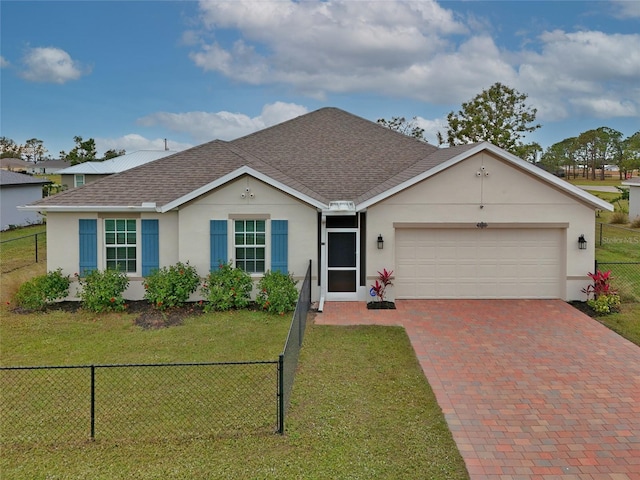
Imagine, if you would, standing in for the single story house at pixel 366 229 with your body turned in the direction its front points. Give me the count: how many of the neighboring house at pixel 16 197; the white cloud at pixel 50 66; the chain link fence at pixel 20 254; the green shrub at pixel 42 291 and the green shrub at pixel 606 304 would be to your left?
1

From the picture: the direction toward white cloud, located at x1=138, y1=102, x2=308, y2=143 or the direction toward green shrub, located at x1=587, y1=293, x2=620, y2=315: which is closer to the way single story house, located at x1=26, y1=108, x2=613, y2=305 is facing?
the green shrub

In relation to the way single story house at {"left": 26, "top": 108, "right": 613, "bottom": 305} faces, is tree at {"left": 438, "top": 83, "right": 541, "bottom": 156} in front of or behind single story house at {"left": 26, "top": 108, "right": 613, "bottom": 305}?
behind

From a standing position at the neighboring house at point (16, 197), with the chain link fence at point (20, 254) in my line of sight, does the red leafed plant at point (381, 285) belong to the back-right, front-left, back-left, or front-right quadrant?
front-left

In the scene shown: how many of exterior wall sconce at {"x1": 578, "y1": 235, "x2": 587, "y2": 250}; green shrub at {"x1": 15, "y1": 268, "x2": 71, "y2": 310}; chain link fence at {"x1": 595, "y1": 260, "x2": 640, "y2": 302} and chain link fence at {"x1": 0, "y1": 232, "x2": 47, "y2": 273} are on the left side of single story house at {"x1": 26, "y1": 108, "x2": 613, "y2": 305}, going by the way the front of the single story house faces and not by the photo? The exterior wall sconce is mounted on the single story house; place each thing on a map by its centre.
2

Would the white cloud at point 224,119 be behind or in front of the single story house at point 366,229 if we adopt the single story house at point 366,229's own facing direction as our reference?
behind

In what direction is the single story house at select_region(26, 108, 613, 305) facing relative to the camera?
toward the camera

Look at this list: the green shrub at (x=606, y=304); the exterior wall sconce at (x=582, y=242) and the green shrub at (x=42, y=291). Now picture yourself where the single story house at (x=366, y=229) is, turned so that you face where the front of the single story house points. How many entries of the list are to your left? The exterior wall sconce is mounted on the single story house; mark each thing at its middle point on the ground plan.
2

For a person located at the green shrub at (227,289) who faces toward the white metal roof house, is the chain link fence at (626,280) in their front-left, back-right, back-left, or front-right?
back-right

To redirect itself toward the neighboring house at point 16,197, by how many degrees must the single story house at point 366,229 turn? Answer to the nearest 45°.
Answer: approximately 135° to its right

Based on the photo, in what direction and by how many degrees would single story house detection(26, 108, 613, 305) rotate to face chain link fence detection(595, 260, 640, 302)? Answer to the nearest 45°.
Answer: approximately 90° to its left

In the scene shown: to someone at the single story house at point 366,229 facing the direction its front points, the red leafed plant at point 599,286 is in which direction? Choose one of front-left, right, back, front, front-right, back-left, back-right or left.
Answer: left

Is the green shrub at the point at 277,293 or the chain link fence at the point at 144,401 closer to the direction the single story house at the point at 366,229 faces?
the chain link fence

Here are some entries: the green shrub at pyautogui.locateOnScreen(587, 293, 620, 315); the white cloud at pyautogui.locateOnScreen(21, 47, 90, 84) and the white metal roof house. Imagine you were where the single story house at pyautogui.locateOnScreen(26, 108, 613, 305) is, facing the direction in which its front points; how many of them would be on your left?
1

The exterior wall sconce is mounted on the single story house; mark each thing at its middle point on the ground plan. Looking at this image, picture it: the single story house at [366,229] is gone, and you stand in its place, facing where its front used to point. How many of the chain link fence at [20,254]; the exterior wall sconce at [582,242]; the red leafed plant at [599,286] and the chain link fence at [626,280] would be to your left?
3

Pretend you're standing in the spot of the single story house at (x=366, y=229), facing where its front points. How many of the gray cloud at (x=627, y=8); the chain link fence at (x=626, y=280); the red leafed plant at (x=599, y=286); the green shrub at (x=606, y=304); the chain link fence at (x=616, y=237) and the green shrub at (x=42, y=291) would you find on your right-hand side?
1

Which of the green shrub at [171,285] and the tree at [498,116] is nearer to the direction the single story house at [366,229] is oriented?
the green shrub

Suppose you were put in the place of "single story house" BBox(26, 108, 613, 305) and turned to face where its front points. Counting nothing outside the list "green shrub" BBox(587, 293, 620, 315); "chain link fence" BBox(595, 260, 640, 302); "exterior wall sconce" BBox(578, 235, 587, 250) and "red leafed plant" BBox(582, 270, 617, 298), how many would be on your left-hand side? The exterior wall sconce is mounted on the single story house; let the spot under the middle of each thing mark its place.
4

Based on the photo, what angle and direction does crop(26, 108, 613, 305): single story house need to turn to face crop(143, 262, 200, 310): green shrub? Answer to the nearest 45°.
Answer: approximately 90° to its right

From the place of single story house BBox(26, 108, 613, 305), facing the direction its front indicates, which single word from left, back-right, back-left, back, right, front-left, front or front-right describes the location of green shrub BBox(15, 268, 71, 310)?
right
